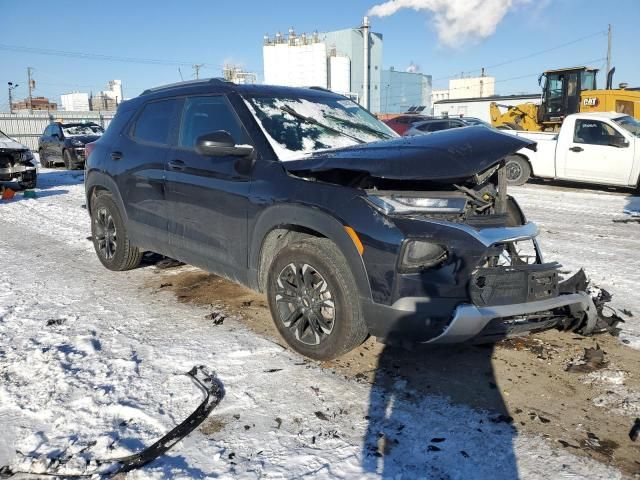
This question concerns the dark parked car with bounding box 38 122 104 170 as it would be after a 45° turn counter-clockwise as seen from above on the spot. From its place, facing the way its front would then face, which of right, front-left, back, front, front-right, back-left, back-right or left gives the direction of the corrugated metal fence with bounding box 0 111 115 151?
left

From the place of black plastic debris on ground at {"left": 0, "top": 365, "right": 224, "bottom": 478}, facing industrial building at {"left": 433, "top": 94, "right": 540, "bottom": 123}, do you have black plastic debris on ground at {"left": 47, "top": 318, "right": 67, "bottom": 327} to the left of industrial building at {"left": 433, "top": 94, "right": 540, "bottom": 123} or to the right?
left

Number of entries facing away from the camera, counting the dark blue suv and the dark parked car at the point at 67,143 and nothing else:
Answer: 0

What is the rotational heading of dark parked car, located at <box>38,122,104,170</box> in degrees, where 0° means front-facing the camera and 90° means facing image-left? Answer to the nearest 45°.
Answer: approximately 315°

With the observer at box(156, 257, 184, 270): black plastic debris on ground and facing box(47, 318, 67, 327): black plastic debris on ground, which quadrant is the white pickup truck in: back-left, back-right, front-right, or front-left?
back-left

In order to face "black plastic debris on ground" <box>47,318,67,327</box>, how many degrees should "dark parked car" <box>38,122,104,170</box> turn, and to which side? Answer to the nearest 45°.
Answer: approximately 45° to its right

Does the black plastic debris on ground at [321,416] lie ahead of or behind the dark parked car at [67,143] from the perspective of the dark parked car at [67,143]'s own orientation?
ahead

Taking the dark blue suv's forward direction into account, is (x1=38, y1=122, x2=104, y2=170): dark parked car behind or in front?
behind

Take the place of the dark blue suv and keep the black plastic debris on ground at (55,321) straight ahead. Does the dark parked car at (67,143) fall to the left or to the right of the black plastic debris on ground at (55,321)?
right

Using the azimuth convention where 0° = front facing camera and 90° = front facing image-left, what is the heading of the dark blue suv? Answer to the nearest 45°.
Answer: approximately 315°

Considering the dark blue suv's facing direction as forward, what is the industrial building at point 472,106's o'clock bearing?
The industrial building is roughly at 8 o'clock from the dark blue suv.
